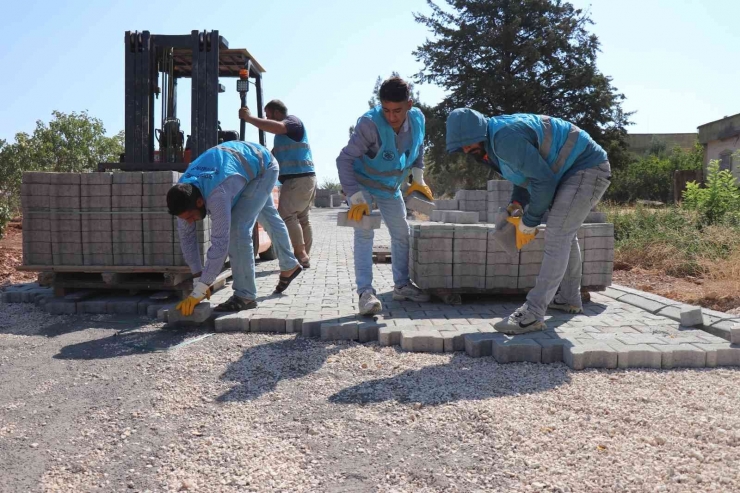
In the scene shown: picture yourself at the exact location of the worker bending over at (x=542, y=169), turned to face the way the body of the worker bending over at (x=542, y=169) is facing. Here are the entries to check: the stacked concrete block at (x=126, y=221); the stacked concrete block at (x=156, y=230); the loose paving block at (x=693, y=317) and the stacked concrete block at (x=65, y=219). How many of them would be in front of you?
3

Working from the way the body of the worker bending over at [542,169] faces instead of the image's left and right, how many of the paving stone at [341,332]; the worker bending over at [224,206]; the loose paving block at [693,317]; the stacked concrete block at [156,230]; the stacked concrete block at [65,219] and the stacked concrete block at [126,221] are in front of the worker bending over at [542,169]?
5

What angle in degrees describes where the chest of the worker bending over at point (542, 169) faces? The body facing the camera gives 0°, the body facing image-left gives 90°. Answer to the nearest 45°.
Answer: approximately 90°

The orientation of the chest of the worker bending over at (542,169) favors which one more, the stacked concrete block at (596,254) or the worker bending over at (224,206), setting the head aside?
the worker bending over

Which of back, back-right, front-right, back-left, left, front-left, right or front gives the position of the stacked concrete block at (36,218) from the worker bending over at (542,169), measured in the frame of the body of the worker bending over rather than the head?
front

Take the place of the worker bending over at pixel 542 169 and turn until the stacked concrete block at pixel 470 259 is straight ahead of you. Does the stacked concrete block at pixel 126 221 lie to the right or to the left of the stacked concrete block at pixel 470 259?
left

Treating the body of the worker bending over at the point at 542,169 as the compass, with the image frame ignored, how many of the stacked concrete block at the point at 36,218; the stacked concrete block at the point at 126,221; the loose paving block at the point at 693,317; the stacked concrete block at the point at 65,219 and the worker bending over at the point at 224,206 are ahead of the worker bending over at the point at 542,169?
4

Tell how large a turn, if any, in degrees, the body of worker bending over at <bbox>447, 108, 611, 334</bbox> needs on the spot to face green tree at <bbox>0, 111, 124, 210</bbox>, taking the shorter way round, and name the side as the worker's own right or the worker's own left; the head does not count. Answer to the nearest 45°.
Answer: approximately 45° to the worker's own right
